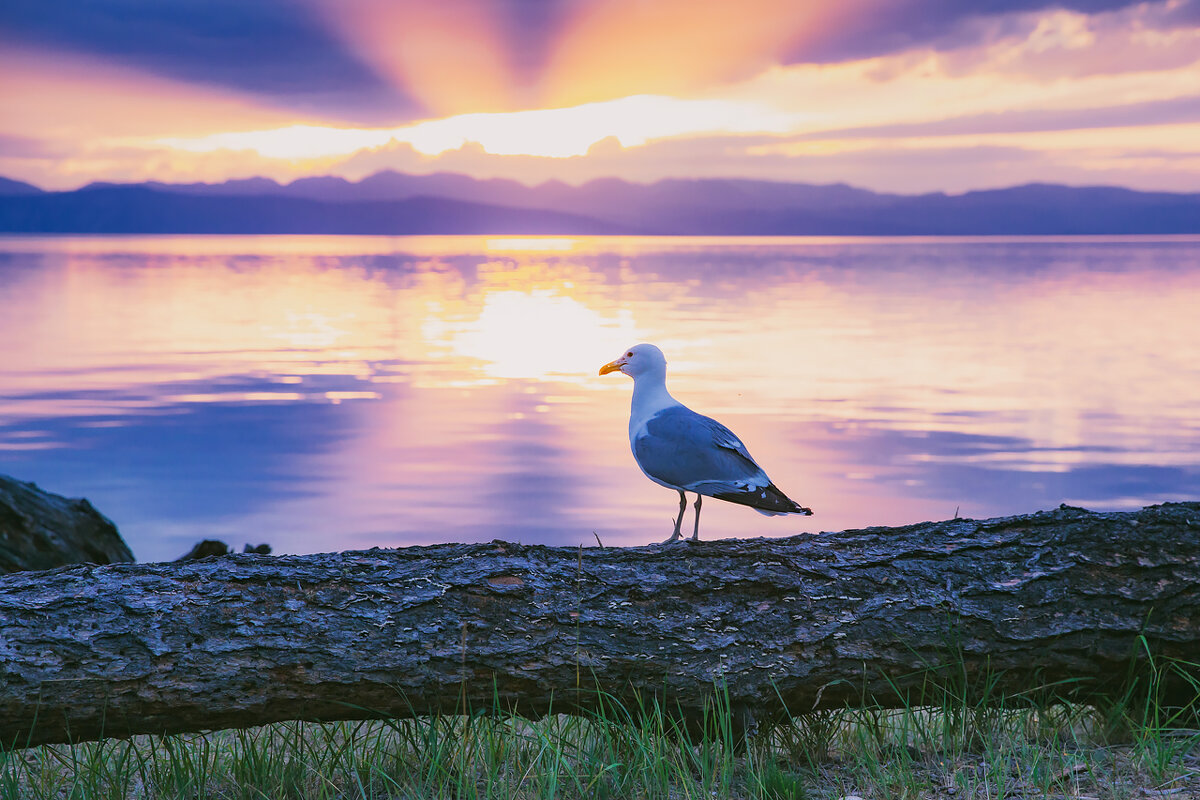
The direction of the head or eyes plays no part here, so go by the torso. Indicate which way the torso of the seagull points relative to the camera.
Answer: to the viewer's left

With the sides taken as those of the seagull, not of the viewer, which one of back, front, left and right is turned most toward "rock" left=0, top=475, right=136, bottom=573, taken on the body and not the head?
front
